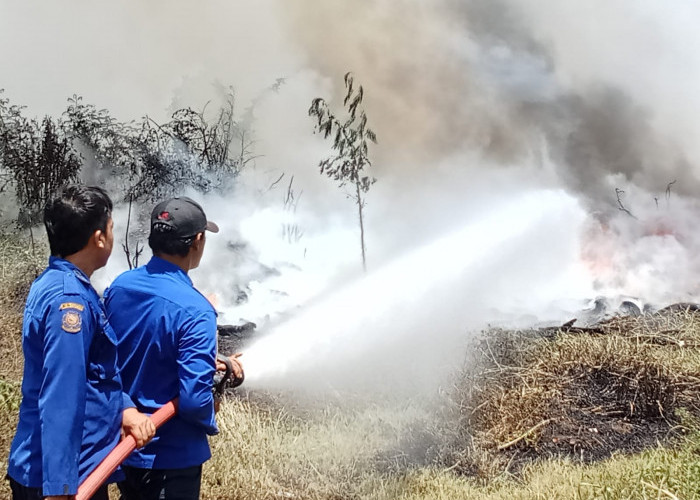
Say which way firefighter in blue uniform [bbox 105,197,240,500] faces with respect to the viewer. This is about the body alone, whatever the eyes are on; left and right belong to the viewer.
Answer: facing away from the viewer and to the right of the viewer

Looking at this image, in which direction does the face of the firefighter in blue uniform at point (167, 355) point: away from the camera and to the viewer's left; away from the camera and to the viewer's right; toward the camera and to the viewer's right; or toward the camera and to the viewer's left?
away from the camera and to the viewer's right
